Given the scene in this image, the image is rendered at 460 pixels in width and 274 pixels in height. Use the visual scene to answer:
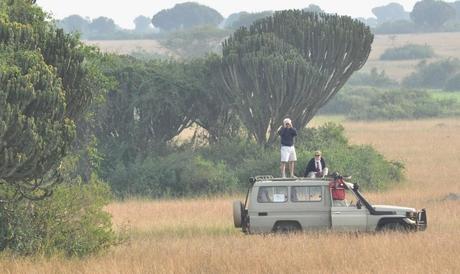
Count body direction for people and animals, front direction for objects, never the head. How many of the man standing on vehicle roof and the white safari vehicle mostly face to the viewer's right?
1

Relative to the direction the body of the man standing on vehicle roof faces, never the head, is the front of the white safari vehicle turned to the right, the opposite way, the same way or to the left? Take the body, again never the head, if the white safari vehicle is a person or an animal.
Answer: to the left

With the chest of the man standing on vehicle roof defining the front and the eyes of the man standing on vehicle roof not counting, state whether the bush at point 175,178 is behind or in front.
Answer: behind

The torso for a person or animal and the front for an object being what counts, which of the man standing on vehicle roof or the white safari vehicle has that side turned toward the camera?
the man standing on vehicle roof

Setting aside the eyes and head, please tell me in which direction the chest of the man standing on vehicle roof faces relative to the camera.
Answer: toward the camera

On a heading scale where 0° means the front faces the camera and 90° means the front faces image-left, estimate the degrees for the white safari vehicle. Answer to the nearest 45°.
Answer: approximately 270°

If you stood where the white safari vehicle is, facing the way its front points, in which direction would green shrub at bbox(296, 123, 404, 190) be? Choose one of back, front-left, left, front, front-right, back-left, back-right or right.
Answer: left

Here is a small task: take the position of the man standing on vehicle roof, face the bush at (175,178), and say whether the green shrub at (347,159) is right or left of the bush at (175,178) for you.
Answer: right

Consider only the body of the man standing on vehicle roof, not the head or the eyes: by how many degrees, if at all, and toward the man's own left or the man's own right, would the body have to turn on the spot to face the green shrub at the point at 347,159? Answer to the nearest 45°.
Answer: approximately 180°

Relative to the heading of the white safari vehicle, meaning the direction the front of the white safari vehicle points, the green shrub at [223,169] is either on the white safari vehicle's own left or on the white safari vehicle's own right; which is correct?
on the white safari vehicle's own left
